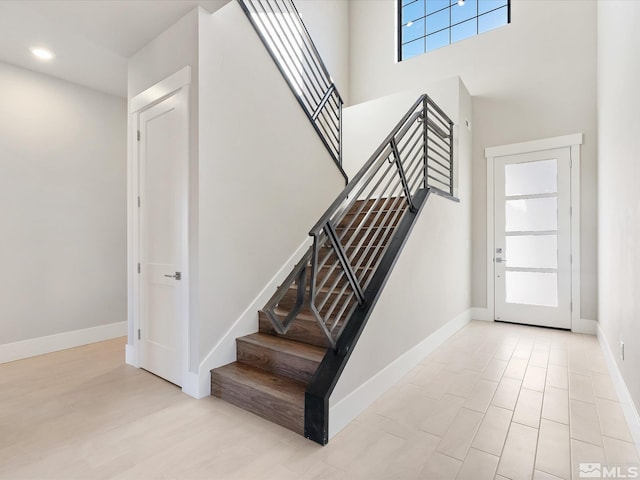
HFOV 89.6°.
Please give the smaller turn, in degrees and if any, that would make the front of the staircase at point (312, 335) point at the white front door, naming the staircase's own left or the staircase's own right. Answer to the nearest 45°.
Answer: approximately 180°

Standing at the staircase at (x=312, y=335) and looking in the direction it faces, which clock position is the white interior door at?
The white interior door is roughly at 2 o'clock from the staircase.

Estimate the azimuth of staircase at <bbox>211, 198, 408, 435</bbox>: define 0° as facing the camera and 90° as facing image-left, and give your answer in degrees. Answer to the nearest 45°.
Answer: approximately 45°

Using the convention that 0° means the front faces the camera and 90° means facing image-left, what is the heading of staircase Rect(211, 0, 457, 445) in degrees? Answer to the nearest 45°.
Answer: approximately 45°

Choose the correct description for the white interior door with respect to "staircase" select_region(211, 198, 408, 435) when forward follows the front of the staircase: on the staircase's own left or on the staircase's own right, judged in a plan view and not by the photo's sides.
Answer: on the staircase's own right
